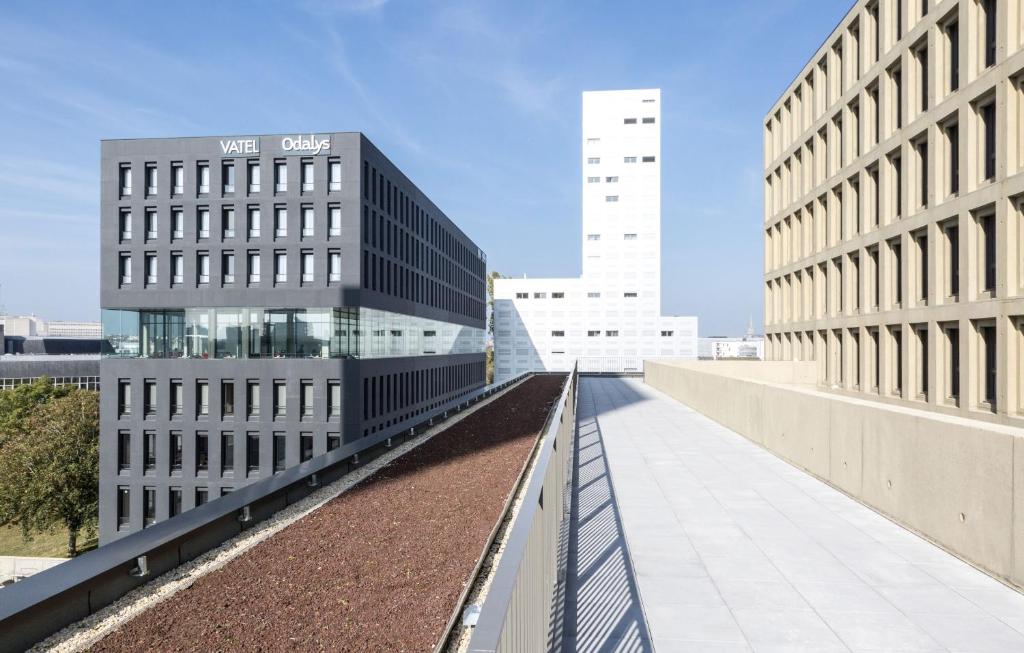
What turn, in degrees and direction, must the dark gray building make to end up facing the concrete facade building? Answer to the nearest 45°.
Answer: approximately 45° to its left

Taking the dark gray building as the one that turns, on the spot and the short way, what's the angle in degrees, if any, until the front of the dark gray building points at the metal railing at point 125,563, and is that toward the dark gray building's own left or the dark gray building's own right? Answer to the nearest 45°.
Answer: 0° — it already faces it

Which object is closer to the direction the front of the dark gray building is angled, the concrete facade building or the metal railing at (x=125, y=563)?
the metal railing

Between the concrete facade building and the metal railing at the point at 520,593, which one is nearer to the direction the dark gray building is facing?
the metal railing

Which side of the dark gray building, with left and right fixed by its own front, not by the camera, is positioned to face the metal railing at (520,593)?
front

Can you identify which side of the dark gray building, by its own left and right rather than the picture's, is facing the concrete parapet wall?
front

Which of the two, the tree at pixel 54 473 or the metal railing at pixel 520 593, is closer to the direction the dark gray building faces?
the metal railing

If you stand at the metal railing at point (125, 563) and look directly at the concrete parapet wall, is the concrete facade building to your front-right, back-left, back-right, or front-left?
front-left
